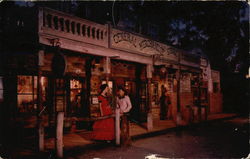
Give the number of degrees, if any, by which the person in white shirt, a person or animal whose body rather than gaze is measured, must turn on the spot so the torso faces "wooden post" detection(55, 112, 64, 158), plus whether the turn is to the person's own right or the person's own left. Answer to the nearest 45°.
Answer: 0° — they already face it

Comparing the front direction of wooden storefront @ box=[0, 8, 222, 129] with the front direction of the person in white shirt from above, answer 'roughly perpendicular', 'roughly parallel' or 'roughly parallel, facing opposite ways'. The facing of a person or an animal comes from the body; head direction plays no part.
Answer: roughly perpendicular

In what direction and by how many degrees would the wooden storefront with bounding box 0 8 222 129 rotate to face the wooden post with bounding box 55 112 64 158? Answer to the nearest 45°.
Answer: approximately 45° to its right

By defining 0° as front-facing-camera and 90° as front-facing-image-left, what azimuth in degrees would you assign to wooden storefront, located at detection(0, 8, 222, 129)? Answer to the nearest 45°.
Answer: approximately 315°

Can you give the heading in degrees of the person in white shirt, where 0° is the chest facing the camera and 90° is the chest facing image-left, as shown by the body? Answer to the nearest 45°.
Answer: approximately 45°
